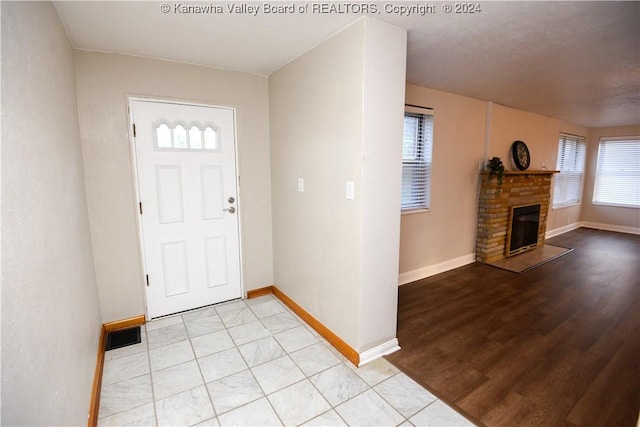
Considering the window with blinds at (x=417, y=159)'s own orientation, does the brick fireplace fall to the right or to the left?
on its left

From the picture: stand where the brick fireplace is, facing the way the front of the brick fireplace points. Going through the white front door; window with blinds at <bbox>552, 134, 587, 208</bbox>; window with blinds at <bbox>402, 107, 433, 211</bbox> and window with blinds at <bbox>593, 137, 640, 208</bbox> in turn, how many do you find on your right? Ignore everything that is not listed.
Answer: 2

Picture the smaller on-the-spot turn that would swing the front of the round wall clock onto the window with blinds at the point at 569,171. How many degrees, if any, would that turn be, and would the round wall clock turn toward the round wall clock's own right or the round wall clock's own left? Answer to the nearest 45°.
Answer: approximately 135° to the round wall clock's own left

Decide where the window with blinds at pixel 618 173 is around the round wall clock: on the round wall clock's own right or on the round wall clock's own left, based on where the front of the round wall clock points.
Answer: on the round wall clock's own left

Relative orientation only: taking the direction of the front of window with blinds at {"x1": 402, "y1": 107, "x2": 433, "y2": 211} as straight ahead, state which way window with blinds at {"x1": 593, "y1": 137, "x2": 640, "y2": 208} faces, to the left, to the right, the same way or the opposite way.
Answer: to the right

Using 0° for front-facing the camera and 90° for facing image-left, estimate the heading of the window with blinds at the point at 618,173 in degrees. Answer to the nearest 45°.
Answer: approximately 0°

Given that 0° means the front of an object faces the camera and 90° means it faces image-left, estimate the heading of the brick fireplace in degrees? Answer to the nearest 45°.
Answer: approximately 315°

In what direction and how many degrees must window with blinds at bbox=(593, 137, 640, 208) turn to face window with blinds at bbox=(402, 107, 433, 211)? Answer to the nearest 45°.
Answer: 0° — it already faces it

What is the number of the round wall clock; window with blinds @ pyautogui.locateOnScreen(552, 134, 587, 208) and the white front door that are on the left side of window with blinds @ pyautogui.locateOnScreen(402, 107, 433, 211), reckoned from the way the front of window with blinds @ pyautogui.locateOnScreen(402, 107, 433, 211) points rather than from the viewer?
2

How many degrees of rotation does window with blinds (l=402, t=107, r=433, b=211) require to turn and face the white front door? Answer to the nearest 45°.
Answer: approximately 90° to its right
